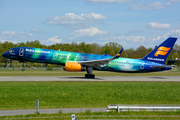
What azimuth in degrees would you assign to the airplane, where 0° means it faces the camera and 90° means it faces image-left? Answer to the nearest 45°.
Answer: approximately 90°
